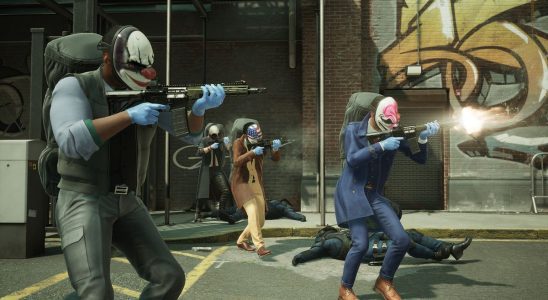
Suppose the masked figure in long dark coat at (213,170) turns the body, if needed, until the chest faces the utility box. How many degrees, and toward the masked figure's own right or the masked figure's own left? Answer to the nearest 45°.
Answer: approximately 45° to the masked figure's own right

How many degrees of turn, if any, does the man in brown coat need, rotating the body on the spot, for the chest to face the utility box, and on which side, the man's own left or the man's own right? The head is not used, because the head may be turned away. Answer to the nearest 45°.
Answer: approximately 135° to the man's own right

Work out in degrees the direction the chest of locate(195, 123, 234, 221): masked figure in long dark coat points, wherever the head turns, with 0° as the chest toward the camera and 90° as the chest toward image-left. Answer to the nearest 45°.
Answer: approximately 0°

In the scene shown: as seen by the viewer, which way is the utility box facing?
toward the camera

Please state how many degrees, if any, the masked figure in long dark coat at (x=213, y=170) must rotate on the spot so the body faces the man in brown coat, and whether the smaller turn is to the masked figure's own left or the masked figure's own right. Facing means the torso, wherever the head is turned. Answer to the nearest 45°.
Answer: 0° — they already face them

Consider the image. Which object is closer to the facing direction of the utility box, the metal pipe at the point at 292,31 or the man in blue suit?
the man in blue suit

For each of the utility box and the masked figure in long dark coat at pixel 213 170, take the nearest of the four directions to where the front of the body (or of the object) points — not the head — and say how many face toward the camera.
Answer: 2

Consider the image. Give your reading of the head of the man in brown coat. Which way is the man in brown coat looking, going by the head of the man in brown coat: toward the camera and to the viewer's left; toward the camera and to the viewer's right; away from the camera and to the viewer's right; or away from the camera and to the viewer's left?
toward the camera and to the viewer's right

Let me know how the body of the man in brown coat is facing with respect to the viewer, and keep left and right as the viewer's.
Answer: facing the viewer and to the right of the viewer
